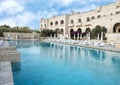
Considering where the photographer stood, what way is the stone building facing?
facing the viewer and to the left of the viewer

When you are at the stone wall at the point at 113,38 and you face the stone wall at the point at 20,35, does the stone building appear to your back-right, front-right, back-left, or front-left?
front-right

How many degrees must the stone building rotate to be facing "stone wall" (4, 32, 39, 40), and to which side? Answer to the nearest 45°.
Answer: approximately 45° to its right

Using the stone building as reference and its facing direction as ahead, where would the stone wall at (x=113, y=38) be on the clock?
The stone wall is roughly at 10 o'clock from the stone building.
